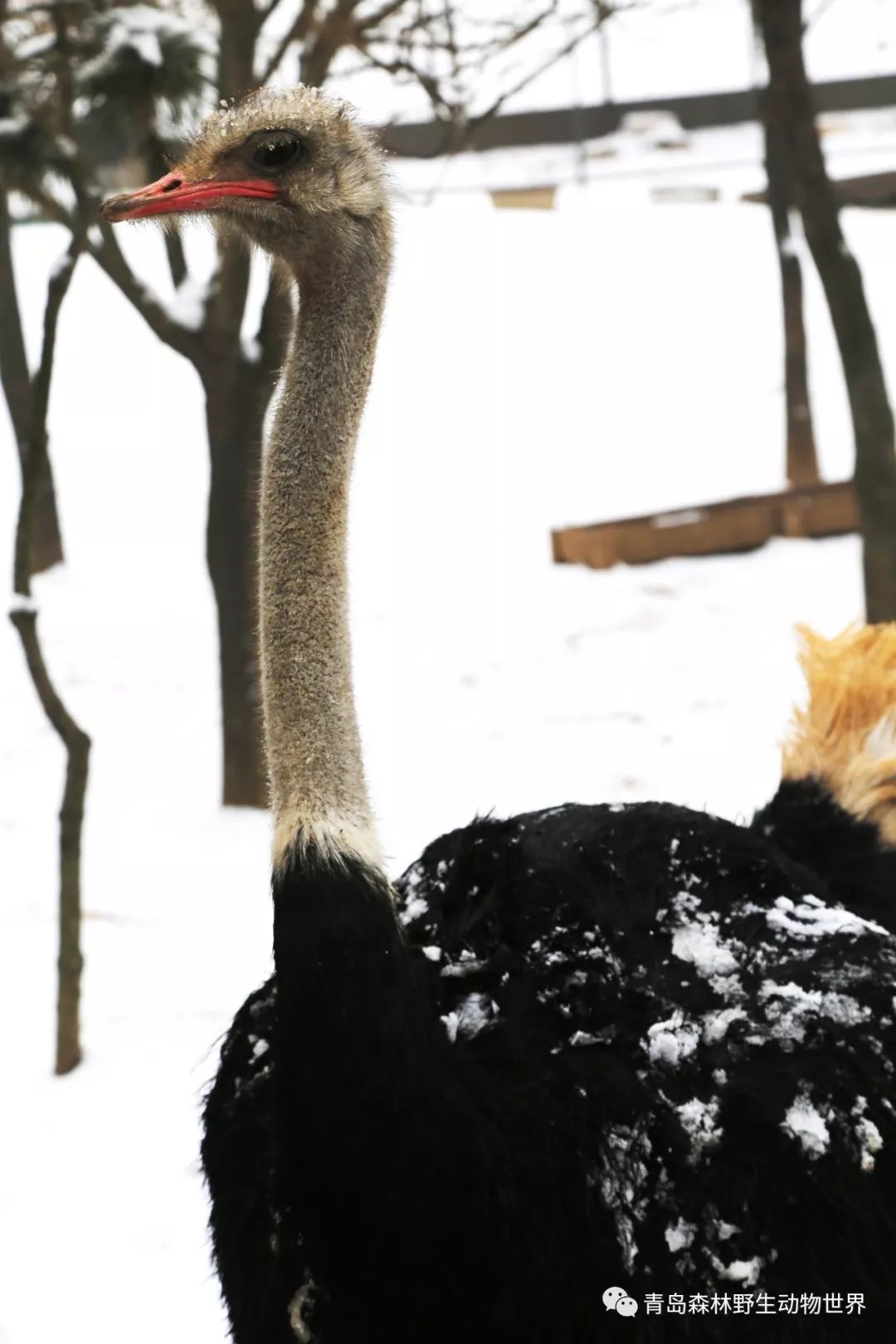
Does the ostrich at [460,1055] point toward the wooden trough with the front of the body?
no

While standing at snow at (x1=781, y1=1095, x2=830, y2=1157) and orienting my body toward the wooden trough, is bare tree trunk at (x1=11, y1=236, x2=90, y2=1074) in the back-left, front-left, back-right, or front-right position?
front-left

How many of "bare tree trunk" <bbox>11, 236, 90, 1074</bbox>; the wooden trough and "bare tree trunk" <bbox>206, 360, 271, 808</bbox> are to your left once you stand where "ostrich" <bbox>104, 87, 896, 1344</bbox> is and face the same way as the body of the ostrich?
0

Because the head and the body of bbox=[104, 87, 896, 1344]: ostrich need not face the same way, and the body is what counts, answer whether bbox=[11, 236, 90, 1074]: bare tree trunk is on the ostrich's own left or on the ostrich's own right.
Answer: on the ostrich's own right

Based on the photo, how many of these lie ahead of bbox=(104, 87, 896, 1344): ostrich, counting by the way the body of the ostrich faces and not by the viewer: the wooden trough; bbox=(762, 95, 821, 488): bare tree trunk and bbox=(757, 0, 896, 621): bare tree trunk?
0

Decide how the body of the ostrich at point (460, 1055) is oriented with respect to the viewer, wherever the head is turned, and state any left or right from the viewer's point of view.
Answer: facing the viewer and to the left of the viewer

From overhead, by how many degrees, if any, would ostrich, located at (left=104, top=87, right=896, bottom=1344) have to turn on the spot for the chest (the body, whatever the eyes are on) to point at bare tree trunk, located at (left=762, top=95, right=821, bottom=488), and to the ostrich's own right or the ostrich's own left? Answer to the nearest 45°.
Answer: approximately 135° to the ostrich's own right

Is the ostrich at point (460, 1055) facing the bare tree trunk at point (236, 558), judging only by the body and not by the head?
no

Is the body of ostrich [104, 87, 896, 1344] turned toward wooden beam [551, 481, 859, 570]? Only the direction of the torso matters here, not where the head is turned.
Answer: no

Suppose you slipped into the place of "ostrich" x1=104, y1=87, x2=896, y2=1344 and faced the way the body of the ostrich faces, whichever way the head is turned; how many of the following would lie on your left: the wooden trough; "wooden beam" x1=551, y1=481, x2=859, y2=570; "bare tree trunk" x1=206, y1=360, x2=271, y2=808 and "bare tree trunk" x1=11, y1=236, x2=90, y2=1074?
0

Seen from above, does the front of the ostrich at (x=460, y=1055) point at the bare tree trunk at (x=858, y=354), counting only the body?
no
